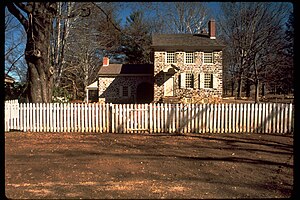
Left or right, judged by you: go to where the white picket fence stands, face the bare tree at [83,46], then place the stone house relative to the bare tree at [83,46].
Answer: right

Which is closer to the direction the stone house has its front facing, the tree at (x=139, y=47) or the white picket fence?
the white picket fence

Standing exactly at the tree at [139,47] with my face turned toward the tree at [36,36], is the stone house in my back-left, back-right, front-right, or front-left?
front-left

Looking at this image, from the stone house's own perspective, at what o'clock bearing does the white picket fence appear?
The white picket fence is roughly at 12 o'clock from the stone house.

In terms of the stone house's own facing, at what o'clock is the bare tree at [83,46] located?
The bare tree is roughly at 4 o'clock from the stone house.

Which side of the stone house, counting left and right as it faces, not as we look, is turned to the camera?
front

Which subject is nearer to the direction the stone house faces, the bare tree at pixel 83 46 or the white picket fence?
the white picket fence

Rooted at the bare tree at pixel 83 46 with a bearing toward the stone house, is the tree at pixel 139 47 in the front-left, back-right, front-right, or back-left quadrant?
front-left

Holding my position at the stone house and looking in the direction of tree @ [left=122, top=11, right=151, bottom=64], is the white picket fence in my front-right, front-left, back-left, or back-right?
back-left

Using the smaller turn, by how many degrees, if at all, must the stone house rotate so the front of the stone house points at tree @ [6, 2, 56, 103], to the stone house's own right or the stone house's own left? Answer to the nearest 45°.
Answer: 0° — it already faces it
